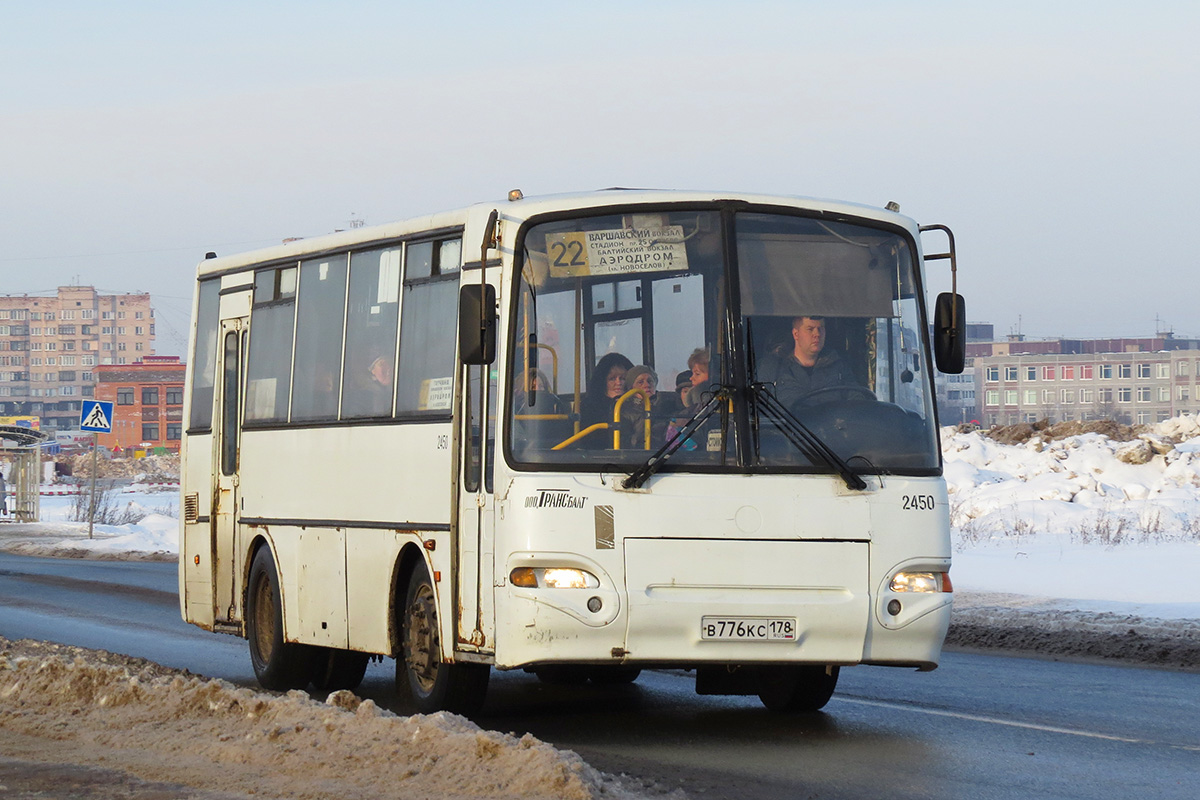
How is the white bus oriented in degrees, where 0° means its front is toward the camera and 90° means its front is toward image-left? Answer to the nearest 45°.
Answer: approximately 315°

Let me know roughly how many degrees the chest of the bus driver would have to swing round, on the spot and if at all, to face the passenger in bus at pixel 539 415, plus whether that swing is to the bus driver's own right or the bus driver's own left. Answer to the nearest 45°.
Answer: approximately 135° to the bus driver's own right

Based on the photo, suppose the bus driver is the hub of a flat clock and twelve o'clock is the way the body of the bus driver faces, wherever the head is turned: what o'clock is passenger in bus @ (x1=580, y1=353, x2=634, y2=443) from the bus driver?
The passenger in bus is roughly at 4 o'clock from the bus driver.

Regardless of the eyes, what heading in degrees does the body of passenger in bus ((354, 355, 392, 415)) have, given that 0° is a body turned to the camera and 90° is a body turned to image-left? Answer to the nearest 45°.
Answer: approximately 315°
